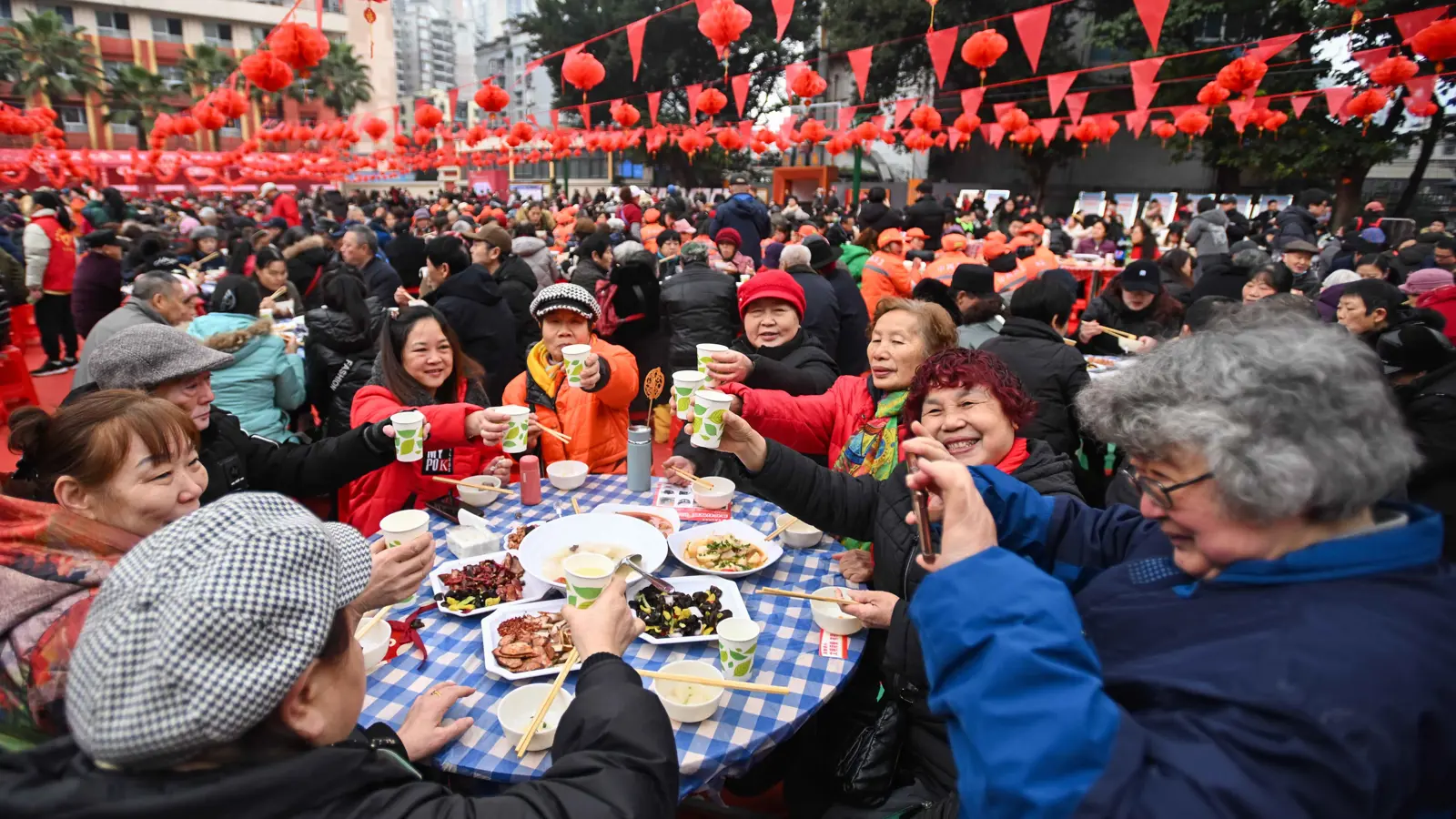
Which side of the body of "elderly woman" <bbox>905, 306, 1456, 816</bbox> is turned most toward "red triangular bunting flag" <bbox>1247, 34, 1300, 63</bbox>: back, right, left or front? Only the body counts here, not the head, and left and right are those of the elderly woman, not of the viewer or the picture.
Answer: right

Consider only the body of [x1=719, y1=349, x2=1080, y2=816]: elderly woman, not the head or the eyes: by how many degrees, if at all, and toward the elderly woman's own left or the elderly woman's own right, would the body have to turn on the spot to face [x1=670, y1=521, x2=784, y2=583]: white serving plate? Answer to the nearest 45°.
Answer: approximately 45° to the elderly woman's own right

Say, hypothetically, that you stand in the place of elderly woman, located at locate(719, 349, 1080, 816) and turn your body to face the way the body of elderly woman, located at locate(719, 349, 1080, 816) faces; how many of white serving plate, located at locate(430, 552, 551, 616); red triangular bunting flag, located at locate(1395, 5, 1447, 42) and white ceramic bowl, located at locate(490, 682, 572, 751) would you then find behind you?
1

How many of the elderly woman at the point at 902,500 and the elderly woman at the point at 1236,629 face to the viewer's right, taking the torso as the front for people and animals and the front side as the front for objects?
0

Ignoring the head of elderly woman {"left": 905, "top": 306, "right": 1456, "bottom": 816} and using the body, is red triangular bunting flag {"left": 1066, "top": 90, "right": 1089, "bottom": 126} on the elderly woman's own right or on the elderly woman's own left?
on the elderly woman's own right

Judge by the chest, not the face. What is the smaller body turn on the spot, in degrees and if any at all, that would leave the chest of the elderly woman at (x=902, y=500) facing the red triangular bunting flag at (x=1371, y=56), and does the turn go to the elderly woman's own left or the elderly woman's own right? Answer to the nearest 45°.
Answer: approximately 180°

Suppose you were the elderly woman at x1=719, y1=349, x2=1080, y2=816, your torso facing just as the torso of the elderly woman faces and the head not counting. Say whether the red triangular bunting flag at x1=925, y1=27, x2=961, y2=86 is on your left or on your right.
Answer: on your right

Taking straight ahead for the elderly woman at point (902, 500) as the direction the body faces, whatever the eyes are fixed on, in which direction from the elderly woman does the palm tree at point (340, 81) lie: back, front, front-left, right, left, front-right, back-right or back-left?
right

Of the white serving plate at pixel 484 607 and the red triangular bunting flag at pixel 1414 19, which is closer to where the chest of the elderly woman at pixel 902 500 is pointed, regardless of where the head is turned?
the white serving plate

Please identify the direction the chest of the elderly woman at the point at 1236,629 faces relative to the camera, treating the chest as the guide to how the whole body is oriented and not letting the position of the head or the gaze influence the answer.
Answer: to the viewer's left

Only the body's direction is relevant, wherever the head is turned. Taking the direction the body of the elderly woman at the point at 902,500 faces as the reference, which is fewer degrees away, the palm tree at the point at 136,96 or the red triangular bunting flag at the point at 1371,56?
the palm tree

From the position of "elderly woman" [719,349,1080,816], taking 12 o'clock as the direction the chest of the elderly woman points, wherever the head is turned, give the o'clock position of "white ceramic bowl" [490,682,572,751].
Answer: The white ceramic bowl is roughly at 12 o'clock from the elderly woman.

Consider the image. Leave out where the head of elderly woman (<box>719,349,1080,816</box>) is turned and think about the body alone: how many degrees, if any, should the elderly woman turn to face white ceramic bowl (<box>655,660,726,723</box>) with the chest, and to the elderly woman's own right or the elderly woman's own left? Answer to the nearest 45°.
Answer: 0° — they already face it

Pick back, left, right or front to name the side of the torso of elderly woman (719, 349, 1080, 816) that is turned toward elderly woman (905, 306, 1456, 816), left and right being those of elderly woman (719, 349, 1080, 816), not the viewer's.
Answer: left

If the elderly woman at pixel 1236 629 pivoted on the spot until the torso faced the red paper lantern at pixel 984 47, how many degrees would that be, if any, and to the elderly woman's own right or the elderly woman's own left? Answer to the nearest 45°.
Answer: approximately 90° to the elderly woman's own right

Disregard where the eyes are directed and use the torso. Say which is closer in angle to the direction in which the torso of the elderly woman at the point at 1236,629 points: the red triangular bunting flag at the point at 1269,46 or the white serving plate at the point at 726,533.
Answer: the white serving plate
